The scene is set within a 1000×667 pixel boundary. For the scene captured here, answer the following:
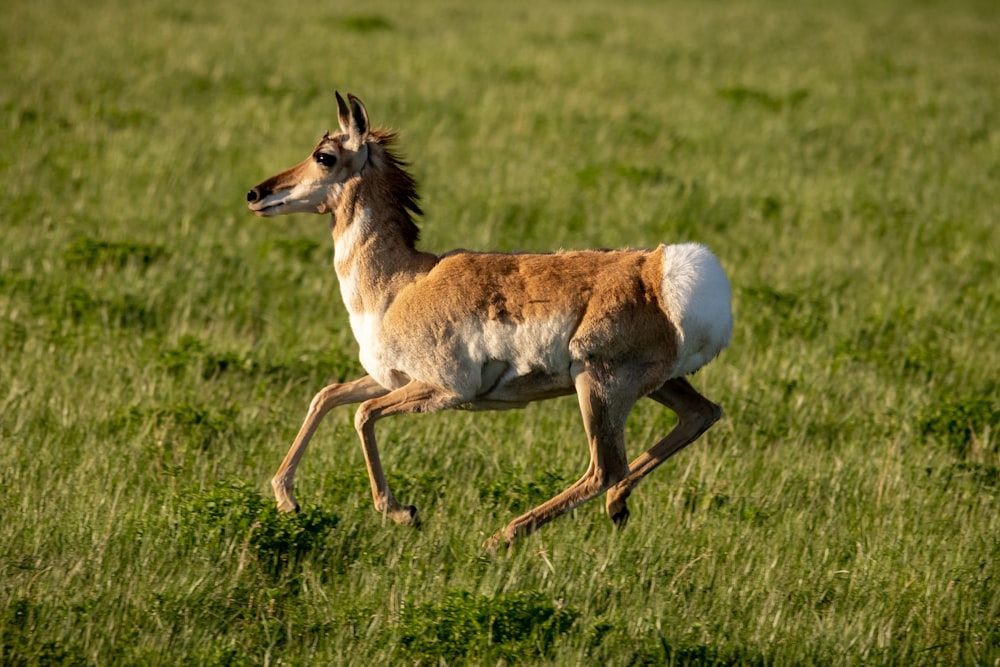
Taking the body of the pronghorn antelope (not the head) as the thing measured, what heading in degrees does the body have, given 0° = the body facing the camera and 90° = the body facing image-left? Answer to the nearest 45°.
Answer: approximately 90°
